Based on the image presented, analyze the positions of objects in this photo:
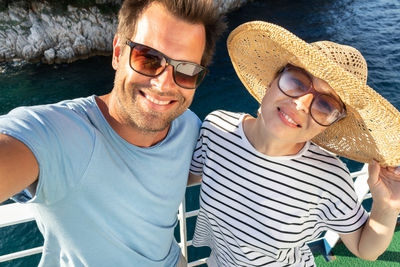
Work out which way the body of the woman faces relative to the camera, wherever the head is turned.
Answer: toward the camera
